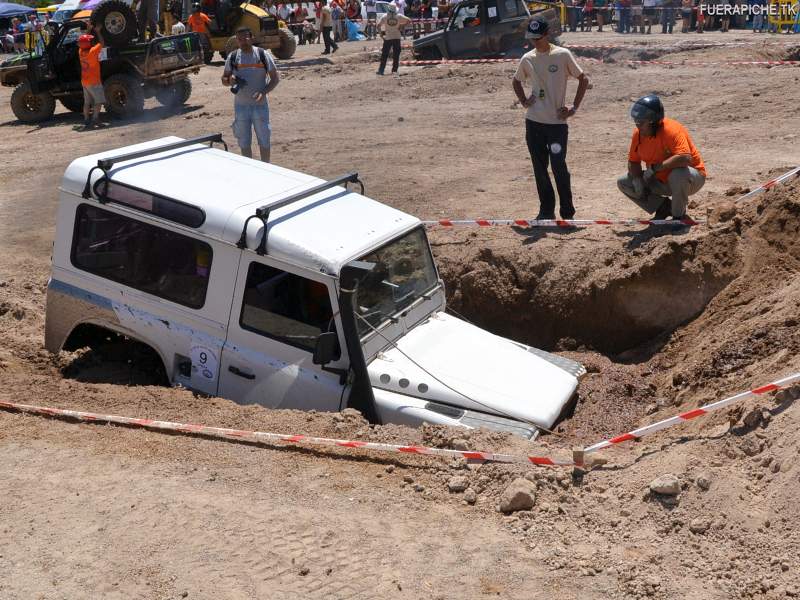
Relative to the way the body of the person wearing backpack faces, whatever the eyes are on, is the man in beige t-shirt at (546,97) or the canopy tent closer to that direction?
the man in beige t-shirt

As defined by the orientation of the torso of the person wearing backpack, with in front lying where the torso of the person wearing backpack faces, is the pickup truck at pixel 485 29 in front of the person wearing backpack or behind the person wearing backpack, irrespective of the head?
behind

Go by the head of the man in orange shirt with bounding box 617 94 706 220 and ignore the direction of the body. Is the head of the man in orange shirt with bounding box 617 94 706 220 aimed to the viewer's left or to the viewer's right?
to the viewer's left

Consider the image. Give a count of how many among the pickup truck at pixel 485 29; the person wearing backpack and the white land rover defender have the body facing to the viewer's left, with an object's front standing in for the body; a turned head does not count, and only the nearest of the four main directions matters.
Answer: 1

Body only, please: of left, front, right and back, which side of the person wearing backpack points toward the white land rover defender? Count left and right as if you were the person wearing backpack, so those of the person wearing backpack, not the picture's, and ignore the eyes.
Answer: front

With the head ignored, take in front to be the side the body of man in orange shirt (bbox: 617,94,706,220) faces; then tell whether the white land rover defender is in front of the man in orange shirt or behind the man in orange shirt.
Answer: in front

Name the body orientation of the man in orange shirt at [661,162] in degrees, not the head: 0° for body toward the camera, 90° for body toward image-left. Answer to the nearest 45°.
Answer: approximately 45°

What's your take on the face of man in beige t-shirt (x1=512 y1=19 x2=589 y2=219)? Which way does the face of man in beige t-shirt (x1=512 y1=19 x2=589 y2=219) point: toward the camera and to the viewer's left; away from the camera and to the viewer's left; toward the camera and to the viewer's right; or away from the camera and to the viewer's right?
toward the camera and to the viewer's left

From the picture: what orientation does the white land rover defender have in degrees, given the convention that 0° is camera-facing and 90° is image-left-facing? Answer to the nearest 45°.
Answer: approximately 315°

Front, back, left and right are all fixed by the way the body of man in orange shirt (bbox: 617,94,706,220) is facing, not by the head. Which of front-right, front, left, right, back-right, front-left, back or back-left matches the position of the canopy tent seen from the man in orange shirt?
right
